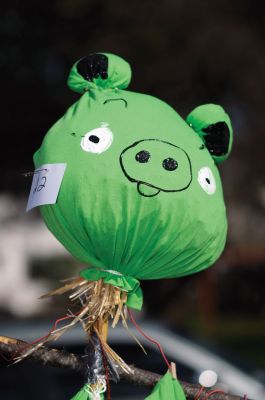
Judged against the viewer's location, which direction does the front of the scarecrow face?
facing the viewer and to the right of the viewer
